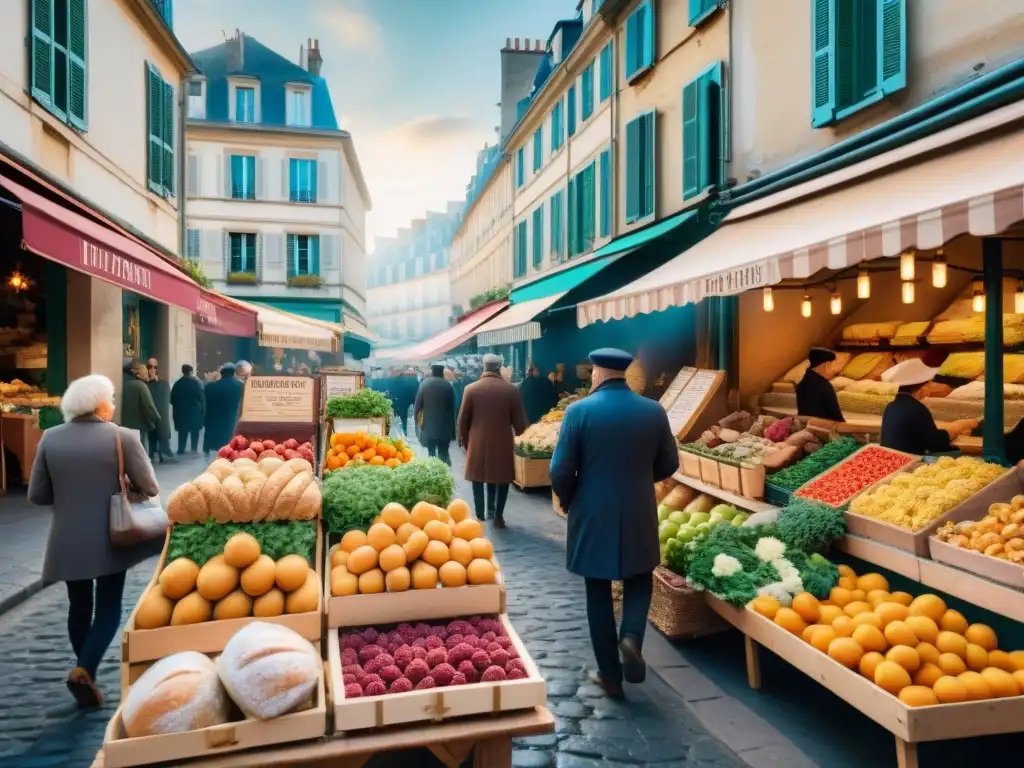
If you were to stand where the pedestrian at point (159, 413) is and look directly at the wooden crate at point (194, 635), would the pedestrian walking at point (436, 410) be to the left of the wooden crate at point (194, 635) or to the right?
left

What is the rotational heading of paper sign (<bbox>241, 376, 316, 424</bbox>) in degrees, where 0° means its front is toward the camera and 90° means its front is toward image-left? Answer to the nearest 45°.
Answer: approximately 0°

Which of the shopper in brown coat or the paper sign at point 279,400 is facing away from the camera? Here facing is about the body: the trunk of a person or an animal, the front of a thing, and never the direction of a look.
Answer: the shopper in brown coat

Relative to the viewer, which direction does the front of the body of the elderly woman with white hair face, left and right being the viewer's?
facing away from the viewer

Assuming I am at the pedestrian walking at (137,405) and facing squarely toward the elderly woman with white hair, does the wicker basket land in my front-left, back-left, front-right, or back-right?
front-left

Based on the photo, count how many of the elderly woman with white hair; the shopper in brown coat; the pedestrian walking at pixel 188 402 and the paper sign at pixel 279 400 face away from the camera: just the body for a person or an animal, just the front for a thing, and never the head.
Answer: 3

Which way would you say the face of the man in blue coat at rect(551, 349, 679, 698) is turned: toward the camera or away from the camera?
away from the camera

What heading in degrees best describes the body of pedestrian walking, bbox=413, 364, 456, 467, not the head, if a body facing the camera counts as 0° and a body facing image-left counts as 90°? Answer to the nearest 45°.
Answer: approximately 180°

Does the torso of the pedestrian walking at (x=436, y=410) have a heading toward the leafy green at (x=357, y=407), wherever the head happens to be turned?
no
